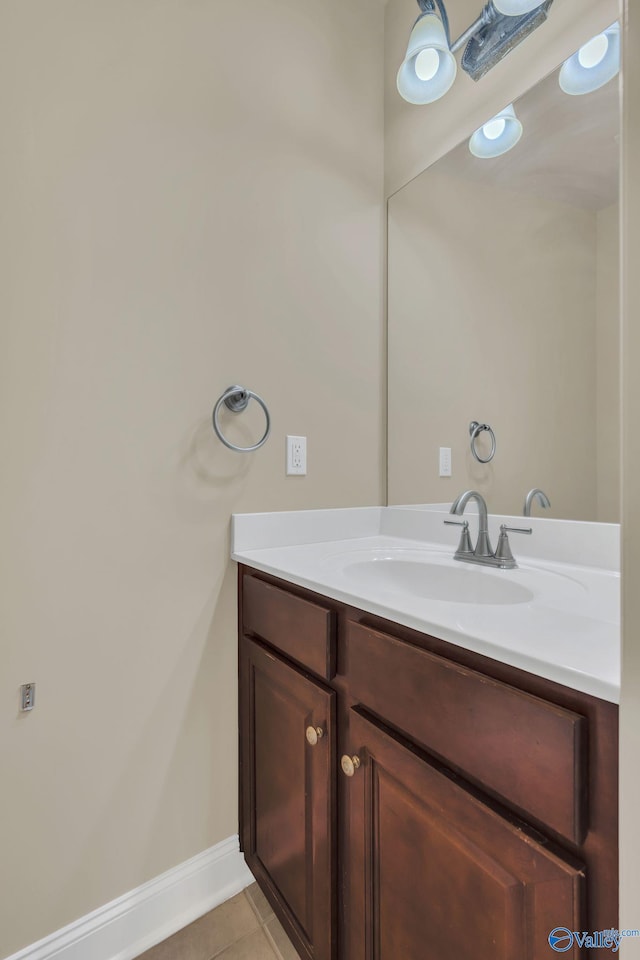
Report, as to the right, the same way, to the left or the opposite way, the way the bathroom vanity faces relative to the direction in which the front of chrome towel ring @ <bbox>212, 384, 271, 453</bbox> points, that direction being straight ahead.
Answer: to the right

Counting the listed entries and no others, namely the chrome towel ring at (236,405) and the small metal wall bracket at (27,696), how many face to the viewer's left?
0

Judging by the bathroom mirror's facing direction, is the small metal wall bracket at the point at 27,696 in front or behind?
in front

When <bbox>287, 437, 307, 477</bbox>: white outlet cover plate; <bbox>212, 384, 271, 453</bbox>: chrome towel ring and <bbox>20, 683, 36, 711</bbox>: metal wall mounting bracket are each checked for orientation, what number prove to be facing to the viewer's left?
0

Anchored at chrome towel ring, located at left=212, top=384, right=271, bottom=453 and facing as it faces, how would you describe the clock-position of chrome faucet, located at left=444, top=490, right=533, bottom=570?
The chrome faucet is roughly at 11 o'clock from the chrome towel ring.

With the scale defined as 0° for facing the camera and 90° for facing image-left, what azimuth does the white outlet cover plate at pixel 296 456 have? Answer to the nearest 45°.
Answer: approximately 315°

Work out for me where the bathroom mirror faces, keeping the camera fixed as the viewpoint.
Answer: facing the viewer and to the left of the viewer

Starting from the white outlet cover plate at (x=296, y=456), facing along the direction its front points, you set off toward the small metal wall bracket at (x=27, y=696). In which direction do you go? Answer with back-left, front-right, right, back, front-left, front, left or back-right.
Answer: right

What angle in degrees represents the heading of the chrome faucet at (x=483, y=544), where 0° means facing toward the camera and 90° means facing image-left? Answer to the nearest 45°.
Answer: approximately 45°

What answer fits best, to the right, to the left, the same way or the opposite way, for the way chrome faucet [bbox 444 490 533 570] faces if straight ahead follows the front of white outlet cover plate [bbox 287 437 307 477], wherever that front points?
to the right

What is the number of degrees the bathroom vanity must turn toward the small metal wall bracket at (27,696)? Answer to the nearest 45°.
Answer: approximately 45° to its right
